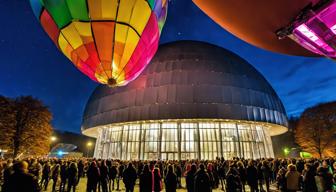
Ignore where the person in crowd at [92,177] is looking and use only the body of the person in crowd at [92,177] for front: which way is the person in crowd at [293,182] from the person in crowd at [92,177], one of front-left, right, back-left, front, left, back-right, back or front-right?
back-right

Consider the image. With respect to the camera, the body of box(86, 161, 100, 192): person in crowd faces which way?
away from the camera

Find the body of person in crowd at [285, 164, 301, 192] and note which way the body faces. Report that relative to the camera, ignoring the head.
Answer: away from the camera

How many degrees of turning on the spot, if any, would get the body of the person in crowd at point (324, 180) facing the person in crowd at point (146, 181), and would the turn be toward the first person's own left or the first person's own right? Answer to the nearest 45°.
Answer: approximately 135° to the first person's own left

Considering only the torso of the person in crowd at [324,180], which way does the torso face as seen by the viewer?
away from the camera

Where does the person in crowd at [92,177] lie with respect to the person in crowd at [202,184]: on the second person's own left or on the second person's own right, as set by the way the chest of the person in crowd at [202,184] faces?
on the second person's own left

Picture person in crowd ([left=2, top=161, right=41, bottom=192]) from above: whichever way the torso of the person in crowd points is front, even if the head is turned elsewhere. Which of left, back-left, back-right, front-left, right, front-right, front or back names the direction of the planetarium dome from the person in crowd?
front-right

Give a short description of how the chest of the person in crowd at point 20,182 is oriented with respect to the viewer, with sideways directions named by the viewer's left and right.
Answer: facing away from the viewer

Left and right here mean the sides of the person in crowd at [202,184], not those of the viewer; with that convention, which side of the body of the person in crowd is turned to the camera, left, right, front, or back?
back
